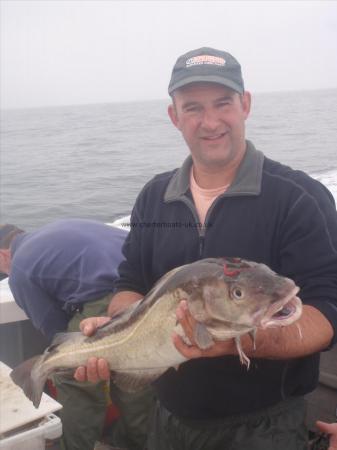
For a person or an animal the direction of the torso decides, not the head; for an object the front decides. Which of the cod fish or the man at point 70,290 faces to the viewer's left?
the man

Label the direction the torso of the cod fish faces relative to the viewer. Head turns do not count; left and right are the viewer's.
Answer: facing to the right of the viewer

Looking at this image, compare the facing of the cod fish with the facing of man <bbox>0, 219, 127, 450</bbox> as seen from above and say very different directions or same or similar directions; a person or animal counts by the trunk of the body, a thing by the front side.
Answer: very different directions

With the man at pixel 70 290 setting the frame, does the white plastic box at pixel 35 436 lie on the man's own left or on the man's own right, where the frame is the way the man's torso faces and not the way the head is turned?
on the man's own left

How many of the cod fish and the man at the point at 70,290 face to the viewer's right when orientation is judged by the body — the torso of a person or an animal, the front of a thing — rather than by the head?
1

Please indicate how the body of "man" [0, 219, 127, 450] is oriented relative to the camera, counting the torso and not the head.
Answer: to the viewer's left
